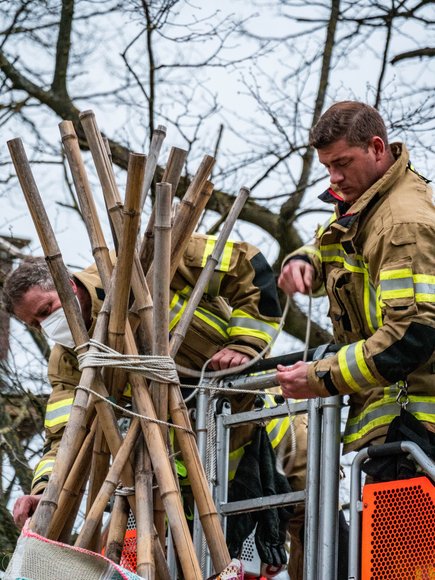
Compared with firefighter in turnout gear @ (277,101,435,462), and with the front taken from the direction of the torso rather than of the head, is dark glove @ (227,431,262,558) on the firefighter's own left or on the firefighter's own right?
on the firefighter's own right

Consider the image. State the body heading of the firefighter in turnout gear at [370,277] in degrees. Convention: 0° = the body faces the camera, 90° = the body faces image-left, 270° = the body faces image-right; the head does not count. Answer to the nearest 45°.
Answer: approximately 45°

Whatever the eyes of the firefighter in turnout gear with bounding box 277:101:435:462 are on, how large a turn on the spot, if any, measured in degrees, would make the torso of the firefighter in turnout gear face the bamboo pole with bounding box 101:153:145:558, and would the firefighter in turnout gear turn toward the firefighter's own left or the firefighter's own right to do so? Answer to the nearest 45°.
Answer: approximately 45° to the firefighter's own right

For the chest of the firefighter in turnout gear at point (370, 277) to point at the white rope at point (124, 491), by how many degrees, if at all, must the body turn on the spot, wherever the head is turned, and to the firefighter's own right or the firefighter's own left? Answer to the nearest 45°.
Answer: approximately 45° to the firefighter's own right

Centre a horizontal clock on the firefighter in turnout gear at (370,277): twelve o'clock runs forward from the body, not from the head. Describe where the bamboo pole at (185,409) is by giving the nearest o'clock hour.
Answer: The bamboo pole is roughly at 2 o'clock from the firefighter in turnout gear.

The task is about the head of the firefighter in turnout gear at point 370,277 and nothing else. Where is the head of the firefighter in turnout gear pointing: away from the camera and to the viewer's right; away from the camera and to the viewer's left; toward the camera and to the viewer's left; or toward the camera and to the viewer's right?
toward the camera and to the viewer's left
